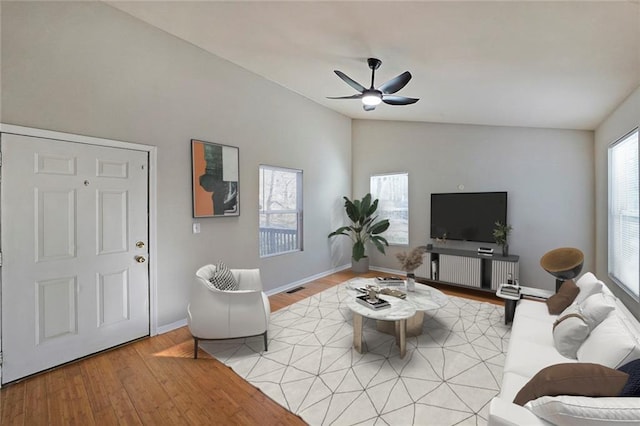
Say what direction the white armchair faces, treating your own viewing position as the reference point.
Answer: facing to the right of the viewer

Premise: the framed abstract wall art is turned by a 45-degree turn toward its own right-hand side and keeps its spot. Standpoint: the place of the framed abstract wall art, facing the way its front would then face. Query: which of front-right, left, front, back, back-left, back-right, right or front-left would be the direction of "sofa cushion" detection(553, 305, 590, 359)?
front-left

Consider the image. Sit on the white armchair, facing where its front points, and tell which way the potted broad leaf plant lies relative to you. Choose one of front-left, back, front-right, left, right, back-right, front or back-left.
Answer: front-left

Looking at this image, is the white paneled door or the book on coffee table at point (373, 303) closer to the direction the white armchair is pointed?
the book on coffee table

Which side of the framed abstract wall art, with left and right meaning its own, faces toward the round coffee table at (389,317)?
front

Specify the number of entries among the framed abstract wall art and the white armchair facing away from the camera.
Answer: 0

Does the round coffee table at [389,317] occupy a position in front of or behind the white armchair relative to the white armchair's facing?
in front

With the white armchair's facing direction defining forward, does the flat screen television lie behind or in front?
in front

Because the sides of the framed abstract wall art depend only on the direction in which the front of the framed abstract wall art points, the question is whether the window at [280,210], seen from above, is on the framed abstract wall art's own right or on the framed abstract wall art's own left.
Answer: on the framed abstract wall art's own left

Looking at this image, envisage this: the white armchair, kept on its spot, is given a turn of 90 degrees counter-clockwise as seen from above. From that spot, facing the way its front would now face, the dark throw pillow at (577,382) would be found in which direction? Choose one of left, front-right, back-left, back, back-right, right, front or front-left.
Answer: back-right
